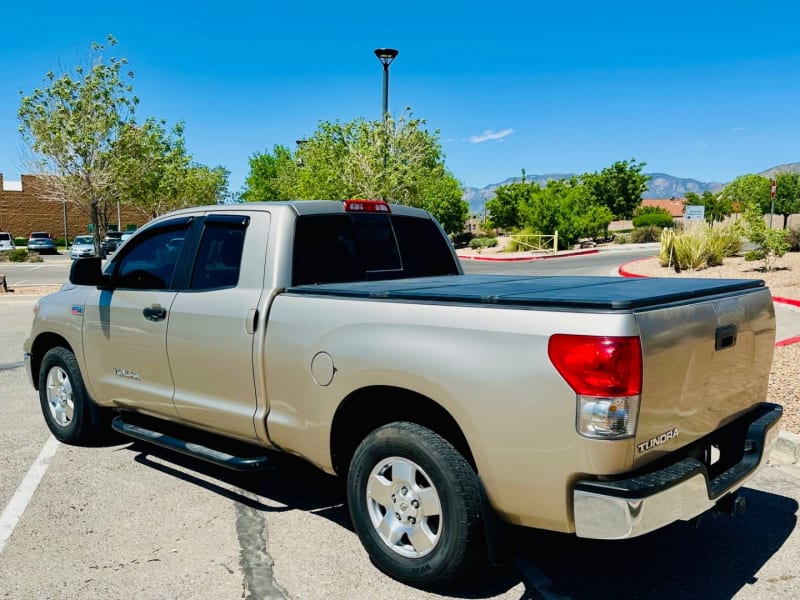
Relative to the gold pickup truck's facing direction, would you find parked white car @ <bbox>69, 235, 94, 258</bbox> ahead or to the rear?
ahead

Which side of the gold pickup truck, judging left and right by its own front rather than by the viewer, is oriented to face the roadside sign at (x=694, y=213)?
right

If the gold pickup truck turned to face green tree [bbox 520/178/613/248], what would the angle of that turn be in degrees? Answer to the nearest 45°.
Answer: approximately 45° to its right

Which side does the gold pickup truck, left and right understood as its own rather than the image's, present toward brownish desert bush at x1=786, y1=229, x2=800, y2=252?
right

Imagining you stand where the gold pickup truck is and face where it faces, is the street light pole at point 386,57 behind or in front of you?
in front

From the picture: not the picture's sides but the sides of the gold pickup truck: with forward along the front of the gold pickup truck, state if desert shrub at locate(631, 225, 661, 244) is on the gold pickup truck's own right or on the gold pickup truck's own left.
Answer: on the gold pickup truck's own right

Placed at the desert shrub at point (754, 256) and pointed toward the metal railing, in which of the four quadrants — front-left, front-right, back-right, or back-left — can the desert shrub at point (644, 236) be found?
front-right

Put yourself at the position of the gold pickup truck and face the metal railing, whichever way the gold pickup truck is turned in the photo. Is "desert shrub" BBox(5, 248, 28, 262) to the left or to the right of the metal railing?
left

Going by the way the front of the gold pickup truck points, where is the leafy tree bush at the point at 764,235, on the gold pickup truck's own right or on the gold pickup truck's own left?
on the gold pickup truck's own right

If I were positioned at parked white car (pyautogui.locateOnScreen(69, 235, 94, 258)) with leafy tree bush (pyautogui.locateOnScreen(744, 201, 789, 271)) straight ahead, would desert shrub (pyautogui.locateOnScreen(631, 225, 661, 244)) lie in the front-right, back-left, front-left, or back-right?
front-left

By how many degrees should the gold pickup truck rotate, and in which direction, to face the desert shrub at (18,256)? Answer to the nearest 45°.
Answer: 0° — it already faces it

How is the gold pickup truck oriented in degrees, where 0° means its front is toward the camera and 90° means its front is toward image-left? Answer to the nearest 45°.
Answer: approximately 135°
